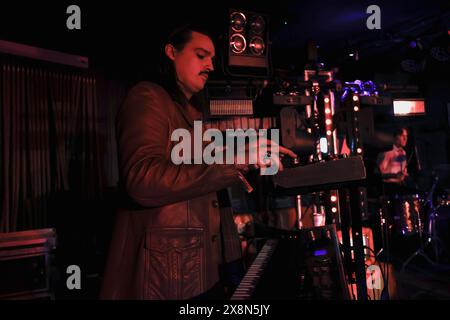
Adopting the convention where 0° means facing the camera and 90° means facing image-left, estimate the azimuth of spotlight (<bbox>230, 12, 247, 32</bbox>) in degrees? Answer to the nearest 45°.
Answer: approximately 0°

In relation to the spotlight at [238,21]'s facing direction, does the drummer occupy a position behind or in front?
behind

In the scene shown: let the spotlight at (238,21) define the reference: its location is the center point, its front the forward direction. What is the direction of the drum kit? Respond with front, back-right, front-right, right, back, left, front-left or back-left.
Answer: back-left
